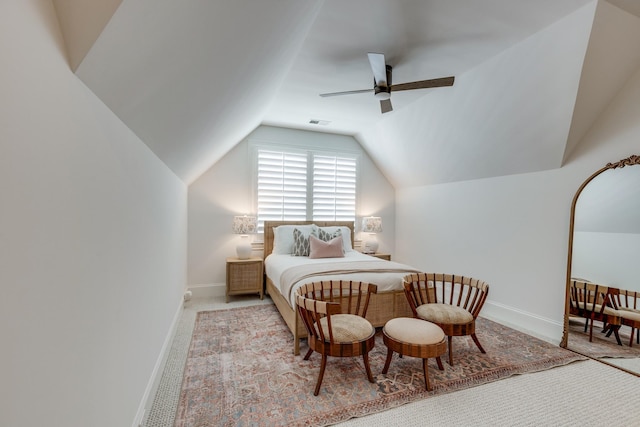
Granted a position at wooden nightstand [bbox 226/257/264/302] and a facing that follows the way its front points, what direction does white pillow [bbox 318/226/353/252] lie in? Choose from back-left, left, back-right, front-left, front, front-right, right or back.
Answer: left

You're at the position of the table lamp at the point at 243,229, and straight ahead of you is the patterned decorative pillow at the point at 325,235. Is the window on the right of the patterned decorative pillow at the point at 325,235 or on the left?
left

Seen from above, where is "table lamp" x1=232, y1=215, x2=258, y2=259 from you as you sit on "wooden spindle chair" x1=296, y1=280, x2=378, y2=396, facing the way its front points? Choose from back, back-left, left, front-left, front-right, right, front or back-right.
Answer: back

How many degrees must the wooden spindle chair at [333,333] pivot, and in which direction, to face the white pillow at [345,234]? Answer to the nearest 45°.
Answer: approximately 135° to its left

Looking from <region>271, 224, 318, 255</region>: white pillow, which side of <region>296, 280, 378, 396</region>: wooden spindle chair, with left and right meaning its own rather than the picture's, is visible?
back

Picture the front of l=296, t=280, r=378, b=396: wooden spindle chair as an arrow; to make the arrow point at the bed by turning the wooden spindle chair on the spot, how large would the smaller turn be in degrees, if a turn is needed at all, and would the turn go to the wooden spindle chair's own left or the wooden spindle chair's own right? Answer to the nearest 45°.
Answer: approximately 135° to the wooden spindle chair's own left

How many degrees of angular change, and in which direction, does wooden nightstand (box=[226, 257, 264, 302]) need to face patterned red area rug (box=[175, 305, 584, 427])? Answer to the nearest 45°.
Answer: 0° — it already faces it

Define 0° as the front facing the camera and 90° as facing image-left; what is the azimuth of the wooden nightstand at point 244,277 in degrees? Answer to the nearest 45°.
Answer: approximately 0°

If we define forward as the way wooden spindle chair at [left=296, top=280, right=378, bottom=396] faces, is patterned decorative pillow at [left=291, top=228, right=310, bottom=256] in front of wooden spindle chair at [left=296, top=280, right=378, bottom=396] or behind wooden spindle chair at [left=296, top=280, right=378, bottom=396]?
behind

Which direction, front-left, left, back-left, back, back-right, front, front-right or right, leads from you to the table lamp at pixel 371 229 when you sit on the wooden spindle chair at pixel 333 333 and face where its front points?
back-left

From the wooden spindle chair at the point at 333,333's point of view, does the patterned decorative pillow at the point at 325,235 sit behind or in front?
behind

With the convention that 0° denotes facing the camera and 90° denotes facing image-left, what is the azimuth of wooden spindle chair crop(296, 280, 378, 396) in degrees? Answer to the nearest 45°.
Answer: approximately 315°
